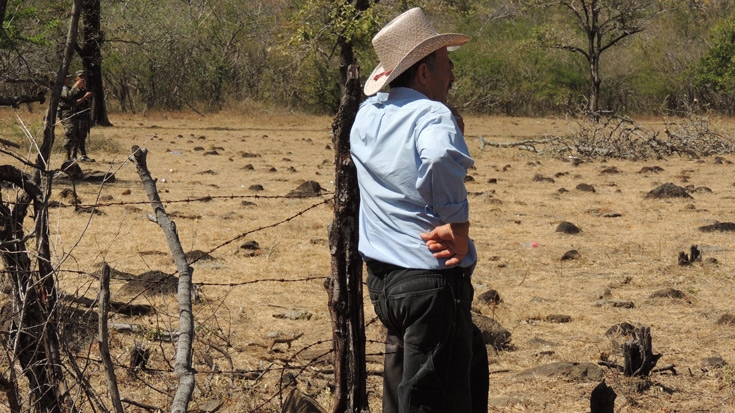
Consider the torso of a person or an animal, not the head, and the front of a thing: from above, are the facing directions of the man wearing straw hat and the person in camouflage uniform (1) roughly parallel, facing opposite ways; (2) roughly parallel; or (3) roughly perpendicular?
roughly perpendicular

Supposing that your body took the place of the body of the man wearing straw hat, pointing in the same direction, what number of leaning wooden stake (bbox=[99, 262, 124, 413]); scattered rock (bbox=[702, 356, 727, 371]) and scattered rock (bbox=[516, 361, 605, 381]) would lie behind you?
1

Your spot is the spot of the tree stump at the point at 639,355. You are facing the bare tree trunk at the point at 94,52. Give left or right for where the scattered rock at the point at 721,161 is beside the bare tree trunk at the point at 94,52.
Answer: right

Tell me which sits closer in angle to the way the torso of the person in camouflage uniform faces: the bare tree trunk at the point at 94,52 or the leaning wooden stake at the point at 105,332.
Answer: the leaning wooden stake

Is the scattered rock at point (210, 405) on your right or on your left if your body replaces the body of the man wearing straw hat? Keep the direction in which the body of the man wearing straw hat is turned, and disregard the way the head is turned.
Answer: on your left

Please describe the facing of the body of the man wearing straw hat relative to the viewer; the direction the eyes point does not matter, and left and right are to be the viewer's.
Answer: facing away from the viewer and to the right of the viewer

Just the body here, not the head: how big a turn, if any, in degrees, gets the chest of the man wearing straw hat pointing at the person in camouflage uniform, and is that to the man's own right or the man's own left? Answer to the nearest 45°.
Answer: approximately 90° to the man's own left
